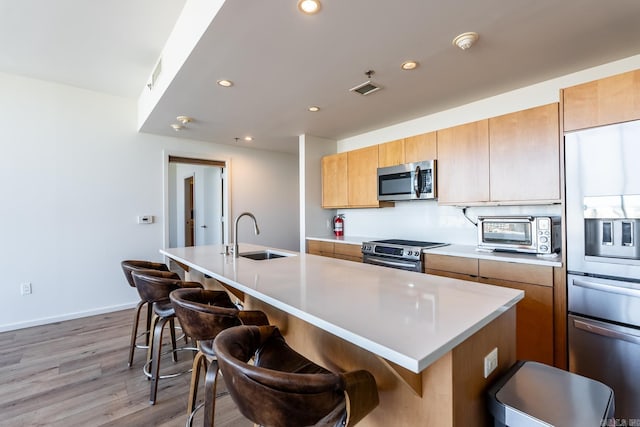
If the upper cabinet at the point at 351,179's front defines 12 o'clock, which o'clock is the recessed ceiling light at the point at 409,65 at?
The recessed ceiling light is roughly at 10 o'clock from the upper cabinet.

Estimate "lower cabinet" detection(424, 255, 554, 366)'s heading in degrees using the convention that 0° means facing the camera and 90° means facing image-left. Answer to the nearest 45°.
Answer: approximately 45°

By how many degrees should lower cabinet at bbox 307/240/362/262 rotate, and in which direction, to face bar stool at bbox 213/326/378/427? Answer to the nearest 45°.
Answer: approximately 45° to its left

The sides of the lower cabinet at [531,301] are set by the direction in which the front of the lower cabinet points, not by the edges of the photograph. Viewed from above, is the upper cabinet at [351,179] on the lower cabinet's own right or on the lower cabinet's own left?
on the lower cabinet's own right

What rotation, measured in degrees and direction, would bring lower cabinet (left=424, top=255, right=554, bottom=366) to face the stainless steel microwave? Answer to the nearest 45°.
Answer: approximately 90° to its right
